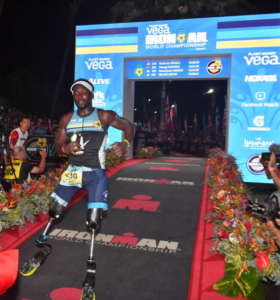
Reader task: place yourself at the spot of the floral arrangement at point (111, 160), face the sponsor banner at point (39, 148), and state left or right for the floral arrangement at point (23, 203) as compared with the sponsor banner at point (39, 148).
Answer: left

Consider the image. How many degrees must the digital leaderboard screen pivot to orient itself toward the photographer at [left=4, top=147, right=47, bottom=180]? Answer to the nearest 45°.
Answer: approximately 45° to its right

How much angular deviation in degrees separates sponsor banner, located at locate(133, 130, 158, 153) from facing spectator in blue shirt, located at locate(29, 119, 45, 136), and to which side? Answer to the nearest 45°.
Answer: approximately 90° to its right

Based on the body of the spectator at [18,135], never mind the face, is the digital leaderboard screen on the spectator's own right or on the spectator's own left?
on the spectator's own left

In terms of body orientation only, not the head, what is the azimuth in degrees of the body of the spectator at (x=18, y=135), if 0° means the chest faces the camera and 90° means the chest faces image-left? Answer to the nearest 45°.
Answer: approximately 315°

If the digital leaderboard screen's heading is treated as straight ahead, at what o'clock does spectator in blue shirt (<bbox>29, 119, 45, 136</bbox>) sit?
The spectator in blue shirt is roughly at 3 o'clock from the digital leaderboard screen.

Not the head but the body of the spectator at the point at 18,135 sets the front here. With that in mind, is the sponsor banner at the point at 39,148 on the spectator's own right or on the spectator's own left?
on the spectator's own left
